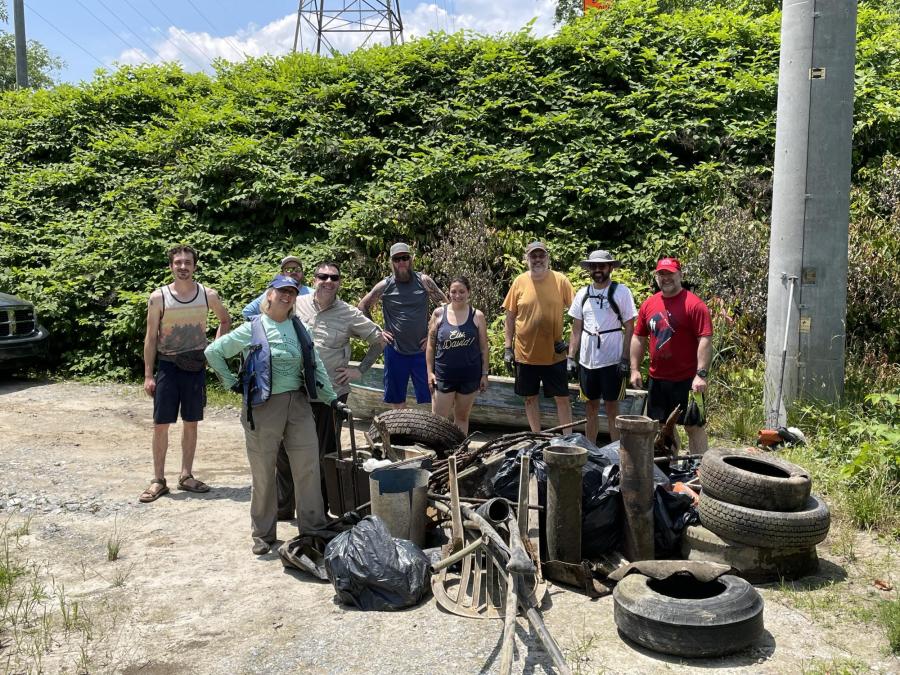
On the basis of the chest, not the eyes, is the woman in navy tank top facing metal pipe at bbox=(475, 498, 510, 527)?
yes

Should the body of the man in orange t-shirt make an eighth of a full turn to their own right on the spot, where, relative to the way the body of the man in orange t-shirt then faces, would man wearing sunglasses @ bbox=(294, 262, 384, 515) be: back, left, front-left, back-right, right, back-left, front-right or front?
front

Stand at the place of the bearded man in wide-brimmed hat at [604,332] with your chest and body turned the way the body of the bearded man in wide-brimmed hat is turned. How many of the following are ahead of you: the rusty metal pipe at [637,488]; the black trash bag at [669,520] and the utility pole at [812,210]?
2

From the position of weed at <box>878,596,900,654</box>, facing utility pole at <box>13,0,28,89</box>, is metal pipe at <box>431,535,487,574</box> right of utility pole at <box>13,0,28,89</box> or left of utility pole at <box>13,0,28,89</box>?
left

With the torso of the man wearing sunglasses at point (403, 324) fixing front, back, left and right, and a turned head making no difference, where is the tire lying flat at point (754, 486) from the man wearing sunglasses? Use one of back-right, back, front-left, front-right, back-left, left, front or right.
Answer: front-left

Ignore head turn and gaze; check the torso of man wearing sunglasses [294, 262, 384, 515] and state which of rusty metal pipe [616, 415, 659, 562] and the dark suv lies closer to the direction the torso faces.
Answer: the rusty metal pipe

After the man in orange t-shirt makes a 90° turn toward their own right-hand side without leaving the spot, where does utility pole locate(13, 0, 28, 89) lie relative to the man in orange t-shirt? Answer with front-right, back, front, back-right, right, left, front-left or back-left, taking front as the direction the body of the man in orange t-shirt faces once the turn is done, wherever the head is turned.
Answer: front-right

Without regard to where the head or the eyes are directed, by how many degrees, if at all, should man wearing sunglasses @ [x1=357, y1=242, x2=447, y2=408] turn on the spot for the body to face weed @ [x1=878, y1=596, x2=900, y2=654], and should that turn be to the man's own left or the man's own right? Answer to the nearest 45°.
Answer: approximately 45° to the man's own left

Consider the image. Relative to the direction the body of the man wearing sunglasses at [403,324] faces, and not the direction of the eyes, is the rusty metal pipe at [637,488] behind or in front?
in front

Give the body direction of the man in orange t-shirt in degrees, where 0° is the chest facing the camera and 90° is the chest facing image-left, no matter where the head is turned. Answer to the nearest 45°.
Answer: approximately 0°
